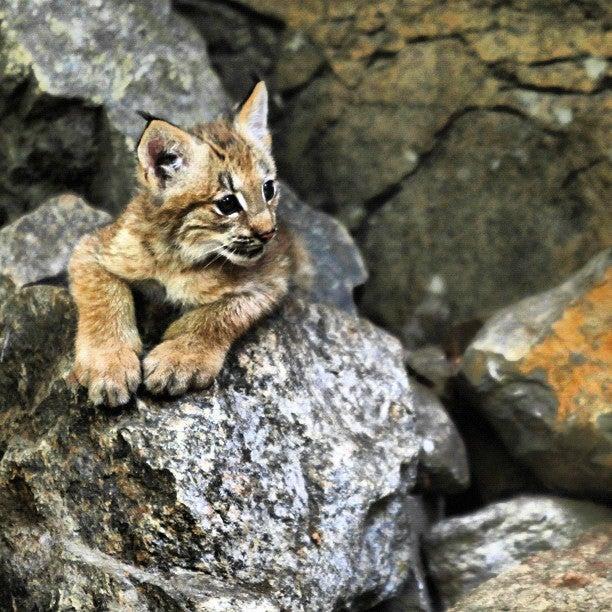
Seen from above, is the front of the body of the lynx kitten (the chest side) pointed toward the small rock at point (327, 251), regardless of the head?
no

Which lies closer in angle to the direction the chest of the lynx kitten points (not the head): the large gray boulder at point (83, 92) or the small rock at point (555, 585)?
the small rock

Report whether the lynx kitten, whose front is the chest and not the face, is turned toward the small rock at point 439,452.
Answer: no

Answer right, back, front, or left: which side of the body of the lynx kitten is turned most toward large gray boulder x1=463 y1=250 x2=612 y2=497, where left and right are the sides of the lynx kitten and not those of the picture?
left

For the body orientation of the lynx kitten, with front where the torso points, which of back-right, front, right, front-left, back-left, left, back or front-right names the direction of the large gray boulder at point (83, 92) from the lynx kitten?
back

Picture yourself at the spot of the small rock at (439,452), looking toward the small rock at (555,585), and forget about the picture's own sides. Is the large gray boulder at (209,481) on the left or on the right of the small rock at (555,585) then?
right

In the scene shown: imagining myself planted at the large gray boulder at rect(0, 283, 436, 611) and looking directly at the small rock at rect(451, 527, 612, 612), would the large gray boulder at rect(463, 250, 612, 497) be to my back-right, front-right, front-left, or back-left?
front-left

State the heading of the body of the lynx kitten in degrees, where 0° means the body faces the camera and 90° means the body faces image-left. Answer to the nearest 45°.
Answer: approximately 0°

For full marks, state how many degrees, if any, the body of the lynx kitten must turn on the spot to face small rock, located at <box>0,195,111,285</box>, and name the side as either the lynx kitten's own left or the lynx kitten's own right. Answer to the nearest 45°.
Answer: approximately 135° to the lynx kitten's own right

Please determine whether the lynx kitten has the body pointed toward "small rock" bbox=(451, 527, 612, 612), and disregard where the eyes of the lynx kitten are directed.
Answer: no
